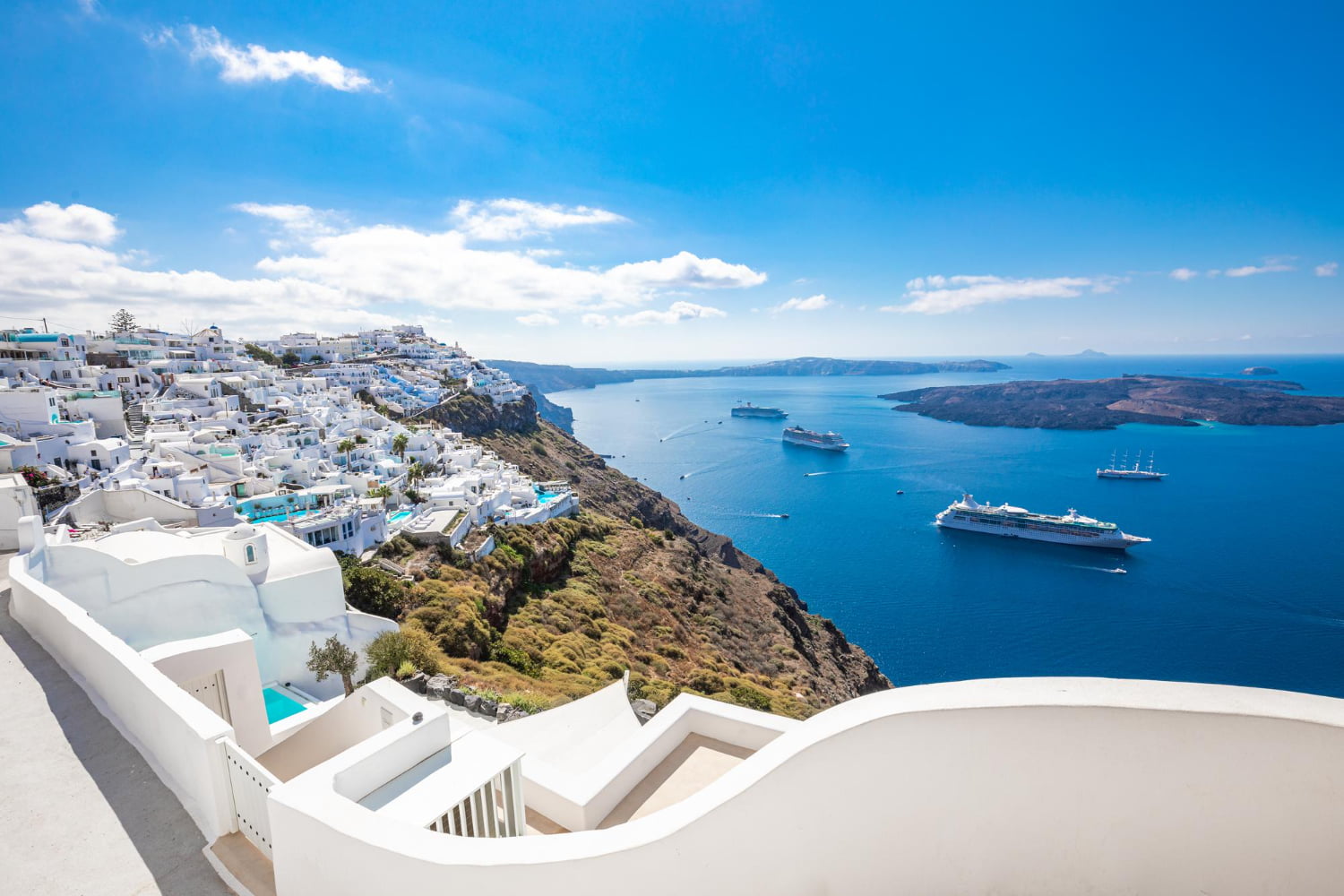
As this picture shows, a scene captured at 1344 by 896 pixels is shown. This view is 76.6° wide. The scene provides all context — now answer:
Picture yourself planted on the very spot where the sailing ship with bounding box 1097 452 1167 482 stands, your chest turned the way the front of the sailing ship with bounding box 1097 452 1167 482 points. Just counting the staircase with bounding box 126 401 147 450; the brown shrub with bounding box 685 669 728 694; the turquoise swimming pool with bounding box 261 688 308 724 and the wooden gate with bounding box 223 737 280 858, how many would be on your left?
0

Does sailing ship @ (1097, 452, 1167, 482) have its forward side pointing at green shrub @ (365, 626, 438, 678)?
no

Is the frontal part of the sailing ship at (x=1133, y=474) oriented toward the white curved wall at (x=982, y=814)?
no

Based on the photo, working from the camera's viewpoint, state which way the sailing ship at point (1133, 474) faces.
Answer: facing to the right of the viewer

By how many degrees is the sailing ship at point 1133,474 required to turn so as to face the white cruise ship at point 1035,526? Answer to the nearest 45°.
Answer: approximately 90° to its right

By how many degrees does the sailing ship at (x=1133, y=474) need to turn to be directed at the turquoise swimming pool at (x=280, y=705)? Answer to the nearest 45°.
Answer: approximately 90° to its right

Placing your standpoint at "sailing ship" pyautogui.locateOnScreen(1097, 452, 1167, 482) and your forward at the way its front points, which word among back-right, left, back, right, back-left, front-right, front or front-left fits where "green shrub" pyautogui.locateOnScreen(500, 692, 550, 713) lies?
right

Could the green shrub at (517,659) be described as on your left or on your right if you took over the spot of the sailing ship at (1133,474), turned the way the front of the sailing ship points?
on your right

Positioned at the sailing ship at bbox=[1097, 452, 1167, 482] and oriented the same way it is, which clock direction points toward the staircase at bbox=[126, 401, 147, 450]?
The staircase is roughly at 4 o'clock from the sailing ship.

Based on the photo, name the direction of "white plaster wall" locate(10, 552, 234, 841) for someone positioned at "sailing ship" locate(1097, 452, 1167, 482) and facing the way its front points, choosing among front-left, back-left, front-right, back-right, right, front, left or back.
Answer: right

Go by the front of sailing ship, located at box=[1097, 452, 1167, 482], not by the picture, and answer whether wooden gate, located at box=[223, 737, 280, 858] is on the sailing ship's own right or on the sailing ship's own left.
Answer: on the sailing ship's own right
